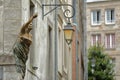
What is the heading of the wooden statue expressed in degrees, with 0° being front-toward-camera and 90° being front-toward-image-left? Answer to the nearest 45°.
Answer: approximately 315°
